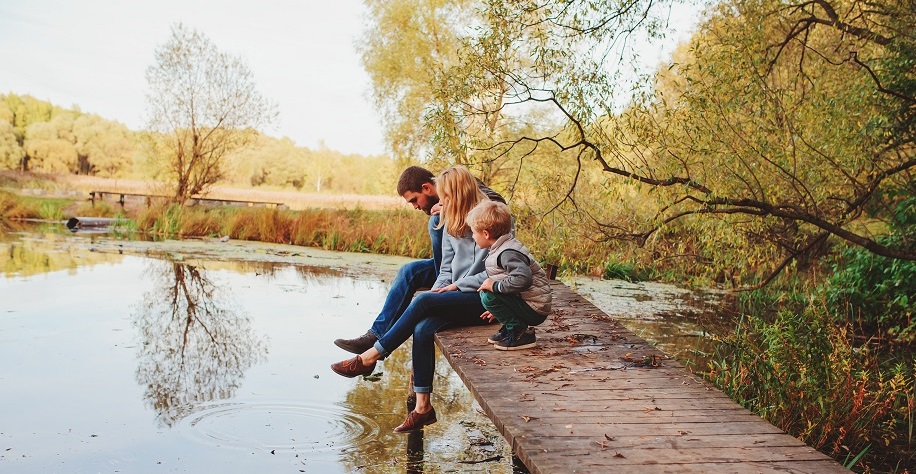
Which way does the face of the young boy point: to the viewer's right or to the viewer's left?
to the viewer's left

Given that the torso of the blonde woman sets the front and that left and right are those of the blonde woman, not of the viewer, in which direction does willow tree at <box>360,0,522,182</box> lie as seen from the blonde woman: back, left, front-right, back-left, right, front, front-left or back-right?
right

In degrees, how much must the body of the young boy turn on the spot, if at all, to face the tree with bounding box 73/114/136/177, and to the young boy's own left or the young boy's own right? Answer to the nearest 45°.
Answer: approximately 45° to the young boy's own right

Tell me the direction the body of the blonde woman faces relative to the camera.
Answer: to the viewer's left

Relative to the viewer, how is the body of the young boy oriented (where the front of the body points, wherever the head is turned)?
to the viewer's left

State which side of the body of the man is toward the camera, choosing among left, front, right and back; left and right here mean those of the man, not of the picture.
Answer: left

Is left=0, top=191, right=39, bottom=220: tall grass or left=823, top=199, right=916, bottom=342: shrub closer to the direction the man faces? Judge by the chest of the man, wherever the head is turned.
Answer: the tall grass

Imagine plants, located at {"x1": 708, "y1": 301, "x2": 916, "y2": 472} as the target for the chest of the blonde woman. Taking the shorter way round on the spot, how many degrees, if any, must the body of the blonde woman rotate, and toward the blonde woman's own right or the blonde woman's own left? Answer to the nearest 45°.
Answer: approximately 180°

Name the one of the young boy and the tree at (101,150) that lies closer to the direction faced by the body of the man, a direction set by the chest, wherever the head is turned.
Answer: the tree

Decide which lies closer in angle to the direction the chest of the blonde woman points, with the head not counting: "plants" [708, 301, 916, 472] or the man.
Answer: the man
